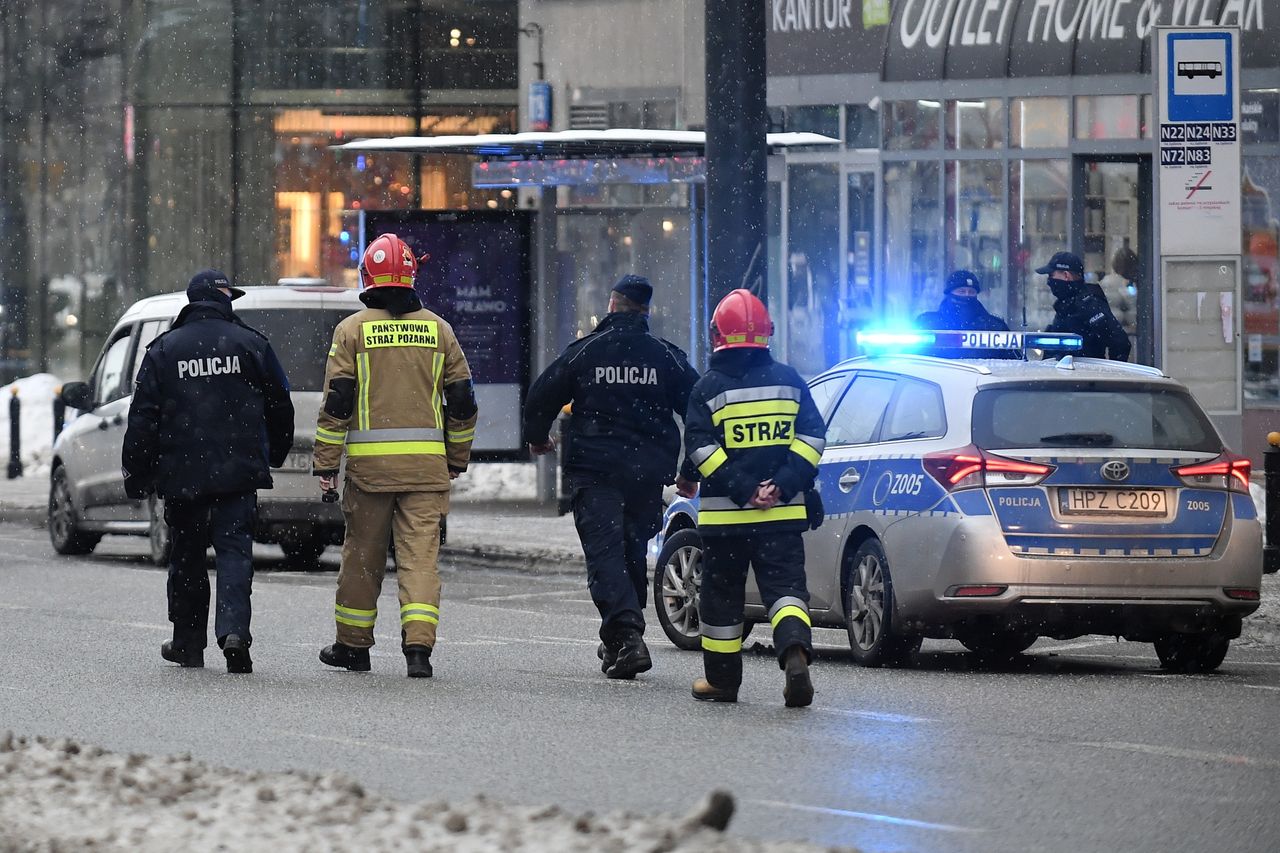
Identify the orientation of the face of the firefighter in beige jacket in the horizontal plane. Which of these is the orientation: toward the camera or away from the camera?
away from the camera

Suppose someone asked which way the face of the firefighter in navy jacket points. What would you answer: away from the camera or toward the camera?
away from the camera

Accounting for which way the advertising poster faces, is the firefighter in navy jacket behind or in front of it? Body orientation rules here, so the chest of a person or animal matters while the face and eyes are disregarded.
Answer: in front

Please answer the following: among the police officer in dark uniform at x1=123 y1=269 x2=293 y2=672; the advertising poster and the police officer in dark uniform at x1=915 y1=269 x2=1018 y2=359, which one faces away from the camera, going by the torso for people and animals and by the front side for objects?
the police officer in dark uniform at x1=123 y1=269 x2=293 y2=672

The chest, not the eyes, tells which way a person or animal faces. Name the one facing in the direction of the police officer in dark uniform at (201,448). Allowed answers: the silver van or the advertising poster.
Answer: the advertising poster

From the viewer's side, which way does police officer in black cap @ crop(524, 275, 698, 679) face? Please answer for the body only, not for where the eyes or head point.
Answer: away from the camera

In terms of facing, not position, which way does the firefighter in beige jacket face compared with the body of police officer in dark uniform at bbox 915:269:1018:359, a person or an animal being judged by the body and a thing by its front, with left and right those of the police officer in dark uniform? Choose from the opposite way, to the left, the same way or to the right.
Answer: the opposite way

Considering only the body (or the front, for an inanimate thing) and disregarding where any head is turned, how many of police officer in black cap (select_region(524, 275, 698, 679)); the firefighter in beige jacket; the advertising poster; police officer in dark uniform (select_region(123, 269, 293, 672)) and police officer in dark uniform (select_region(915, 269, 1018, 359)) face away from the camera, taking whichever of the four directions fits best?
3

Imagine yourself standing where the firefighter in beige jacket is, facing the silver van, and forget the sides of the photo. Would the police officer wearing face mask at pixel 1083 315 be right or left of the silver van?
right

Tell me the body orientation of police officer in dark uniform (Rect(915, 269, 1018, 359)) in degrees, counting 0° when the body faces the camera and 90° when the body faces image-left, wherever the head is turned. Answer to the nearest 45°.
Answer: approximately 0°

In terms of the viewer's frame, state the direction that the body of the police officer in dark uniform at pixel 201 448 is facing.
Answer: away from the camera

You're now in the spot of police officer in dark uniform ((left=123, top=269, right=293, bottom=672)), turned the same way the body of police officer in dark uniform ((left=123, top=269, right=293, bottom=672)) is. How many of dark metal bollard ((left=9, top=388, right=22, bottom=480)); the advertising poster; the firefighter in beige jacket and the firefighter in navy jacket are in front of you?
2

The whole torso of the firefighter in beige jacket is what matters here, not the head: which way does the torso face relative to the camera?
away from the camera

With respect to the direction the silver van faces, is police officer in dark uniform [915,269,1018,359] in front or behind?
behind
